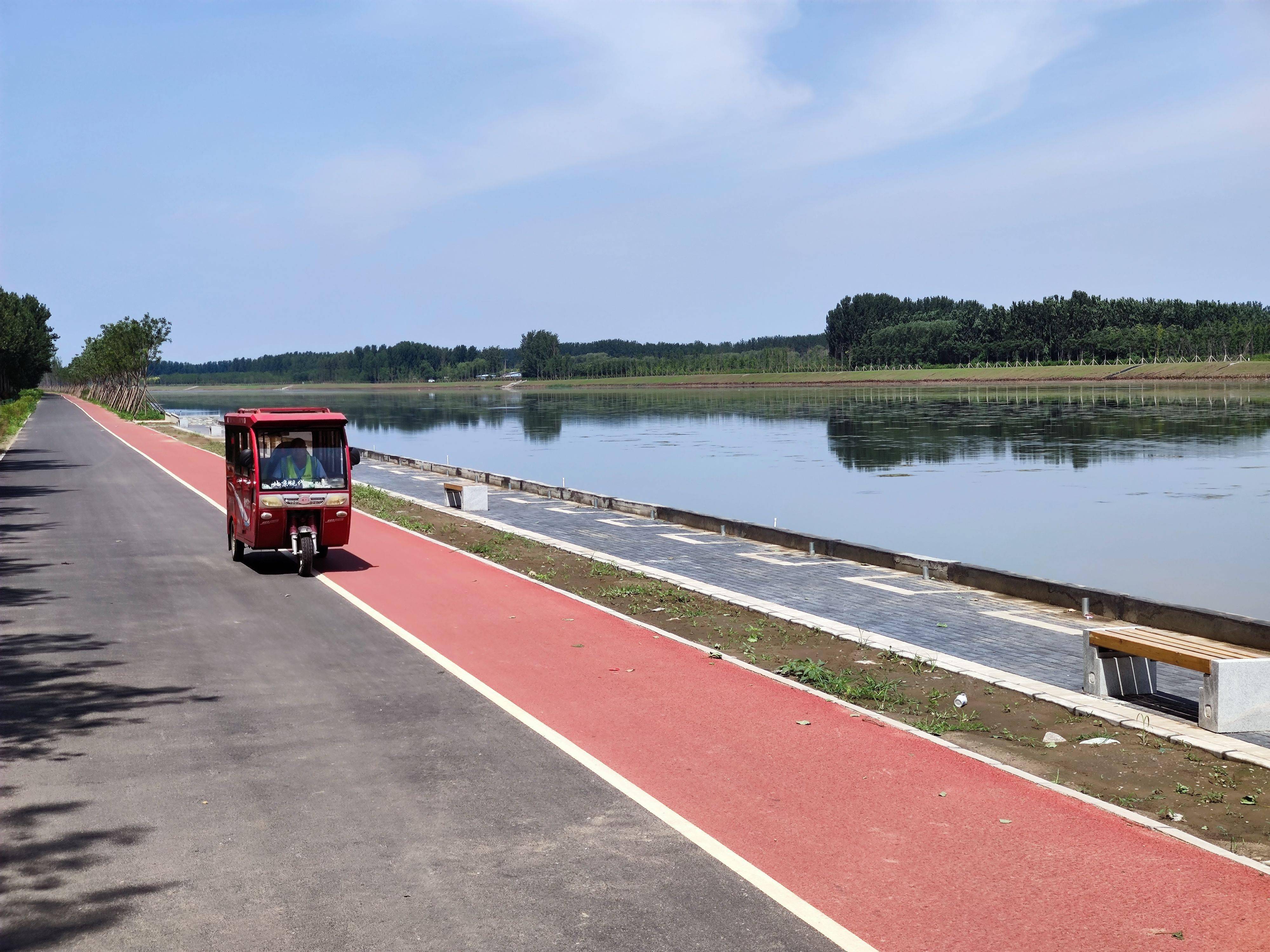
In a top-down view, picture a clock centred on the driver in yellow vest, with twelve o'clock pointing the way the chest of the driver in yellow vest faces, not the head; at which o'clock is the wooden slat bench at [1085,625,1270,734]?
The wooden slat bench is roughly at 11 o'clock from the driver in yellow vest.

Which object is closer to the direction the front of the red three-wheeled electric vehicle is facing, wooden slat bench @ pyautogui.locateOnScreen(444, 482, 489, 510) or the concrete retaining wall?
the concrete retaining wall

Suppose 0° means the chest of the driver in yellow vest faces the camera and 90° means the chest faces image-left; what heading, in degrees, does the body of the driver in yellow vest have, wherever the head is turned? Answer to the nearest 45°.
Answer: approximately 0°

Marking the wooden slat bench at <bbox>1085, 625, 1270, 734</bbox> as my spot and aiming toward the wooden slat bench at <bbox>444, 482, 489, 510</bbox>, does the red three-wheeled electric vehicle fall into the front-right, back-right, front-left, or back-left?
front-left

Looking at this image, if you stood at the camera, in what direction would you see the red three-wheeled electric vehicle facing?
facing the viewer

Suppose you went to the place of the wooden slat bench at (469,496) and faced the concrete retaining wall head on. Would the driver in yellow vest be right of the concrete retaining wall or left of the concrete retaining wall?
right
